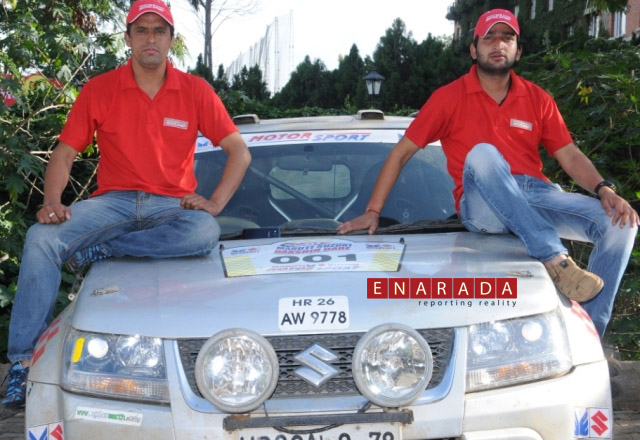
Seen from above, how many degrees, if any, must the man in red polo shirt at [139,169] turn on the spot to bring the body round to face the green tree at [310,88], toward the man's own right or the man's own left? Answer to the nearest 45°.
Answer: approximately 180°

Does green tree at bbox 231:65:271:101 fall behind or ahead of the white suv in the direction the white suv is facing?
behind

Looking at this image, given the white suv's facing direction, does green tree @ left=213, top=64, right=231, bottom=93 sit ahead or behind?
behind

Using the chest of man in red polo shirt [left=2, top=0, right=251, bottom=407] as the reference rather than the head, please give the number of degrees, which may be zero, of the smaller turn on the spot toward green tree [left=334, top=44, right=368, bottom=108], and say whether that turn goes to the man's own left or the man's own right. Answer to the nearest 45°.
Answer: approximately 180°

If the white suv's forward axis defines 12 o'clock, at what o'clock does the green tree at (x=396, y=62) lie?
The green tree is roughly at 6 o'clock from the white suv.

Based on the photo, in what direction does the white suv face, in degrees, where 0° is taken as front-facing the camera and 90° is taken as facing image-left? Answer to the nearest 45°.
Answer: approximately 0°

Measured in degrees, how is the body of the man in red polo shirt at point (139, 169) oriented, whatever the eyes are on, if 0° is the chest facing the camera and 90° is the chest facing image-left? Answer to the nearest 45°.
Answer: approximately 0°

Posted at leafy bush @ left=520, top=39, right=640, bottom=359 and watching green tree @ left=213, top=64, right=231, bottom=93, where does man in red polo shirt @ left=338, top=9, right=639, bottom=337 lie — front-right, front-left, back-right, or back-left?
back-left

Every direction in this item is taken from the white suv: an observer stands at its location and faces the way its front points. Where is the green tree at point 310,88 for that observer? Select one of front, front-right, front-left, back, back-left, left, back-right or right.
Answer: back
